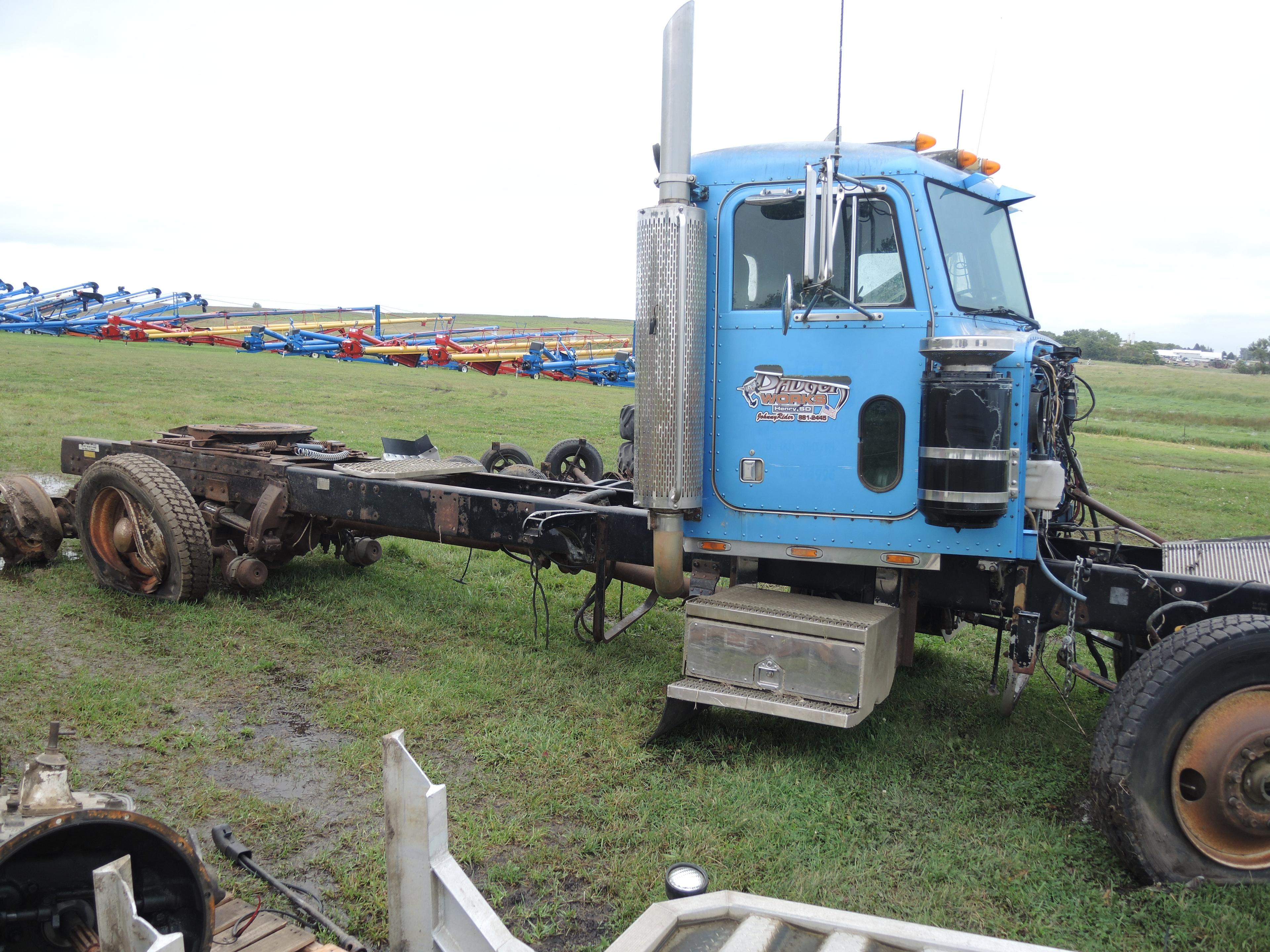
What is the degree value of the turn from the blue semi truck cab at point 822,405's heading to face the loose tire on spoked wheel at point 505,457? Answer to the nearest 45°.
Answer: approximately 135° to its left

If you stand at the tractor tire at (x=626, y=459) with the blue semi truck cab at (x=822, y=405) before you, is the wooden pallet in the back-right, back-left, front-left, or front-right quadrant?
front-right

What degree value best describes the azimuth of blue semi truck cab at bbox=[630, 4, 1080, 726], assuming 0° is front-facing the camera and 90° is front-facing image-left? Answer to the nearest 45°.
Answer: approximately 270°

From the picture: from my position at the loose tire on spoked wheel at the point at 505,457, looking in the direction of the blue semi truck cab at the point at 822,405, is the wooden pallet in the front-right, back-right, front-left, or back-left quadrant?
front-right
